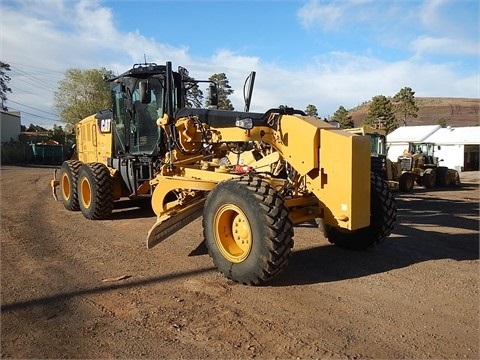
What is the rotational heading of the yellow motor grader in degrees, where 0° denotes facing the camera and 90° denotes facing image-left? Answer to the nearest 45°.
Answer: approximately 315°

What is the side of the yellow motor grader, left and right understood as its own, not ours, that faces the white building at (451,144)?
left

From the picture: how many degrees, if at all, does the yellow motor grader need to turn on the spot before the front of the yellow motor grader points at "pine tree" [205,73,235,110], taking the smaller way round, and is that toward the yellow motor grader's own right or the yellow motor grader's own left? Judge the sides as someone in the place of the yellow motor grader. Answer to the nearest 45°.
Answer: approximately 135° to the yellow motor grader's own left

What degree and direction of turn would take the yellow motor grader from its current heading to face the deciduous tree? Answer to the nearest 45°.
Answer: approximately 135° to its left

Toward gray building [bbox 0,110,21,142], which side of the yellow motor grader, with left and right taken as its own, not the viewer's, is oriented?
back

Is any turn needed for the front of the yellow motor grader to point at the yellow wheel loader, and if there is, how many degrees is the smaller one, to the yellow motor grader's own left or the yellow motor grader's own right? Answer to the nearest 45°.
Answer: approximately 90° to the yellow motor grader's own left
